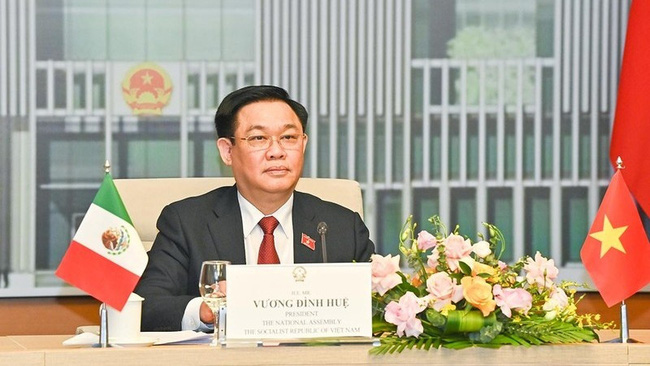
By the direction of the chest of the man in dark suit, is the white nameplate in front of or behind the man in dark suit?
in front

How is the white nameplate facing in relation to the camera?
toward the camera

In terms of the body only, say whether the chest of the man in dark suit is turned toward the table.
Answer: yes

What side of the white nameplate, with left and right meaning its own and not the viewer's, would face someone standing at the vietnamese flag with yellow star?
left

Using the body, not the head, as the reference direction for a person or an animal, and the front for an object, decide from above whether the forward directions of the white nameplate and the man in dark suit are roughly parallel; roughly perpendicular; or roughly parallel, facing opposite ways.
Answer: roughly parallel

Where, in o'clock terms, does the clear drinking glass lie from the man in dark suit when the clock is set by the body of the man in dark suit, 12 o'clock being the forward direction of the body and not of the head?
The clear drinking glass is roughly at 12 o'clock from the man in dark suit.

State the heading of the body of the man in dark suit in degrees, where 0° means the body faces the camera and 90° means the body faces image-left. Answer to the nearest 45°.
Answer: approximately 0°

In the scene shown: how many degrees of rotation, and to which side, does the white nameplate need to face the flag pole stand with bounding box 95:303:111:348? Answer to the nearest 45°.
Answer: approximately 90° to its right

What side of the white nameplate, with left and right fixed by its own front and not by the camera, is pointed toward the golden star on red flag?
left

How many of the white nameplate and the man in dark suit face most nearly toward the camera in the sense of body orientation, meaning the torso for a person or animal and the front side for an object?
2

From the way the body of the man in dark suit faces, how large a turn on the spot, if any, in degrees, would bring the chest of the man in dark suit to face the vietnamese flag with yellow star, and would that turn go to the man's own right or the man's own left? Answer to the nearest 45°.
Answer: approximately 45° to the man's own left
